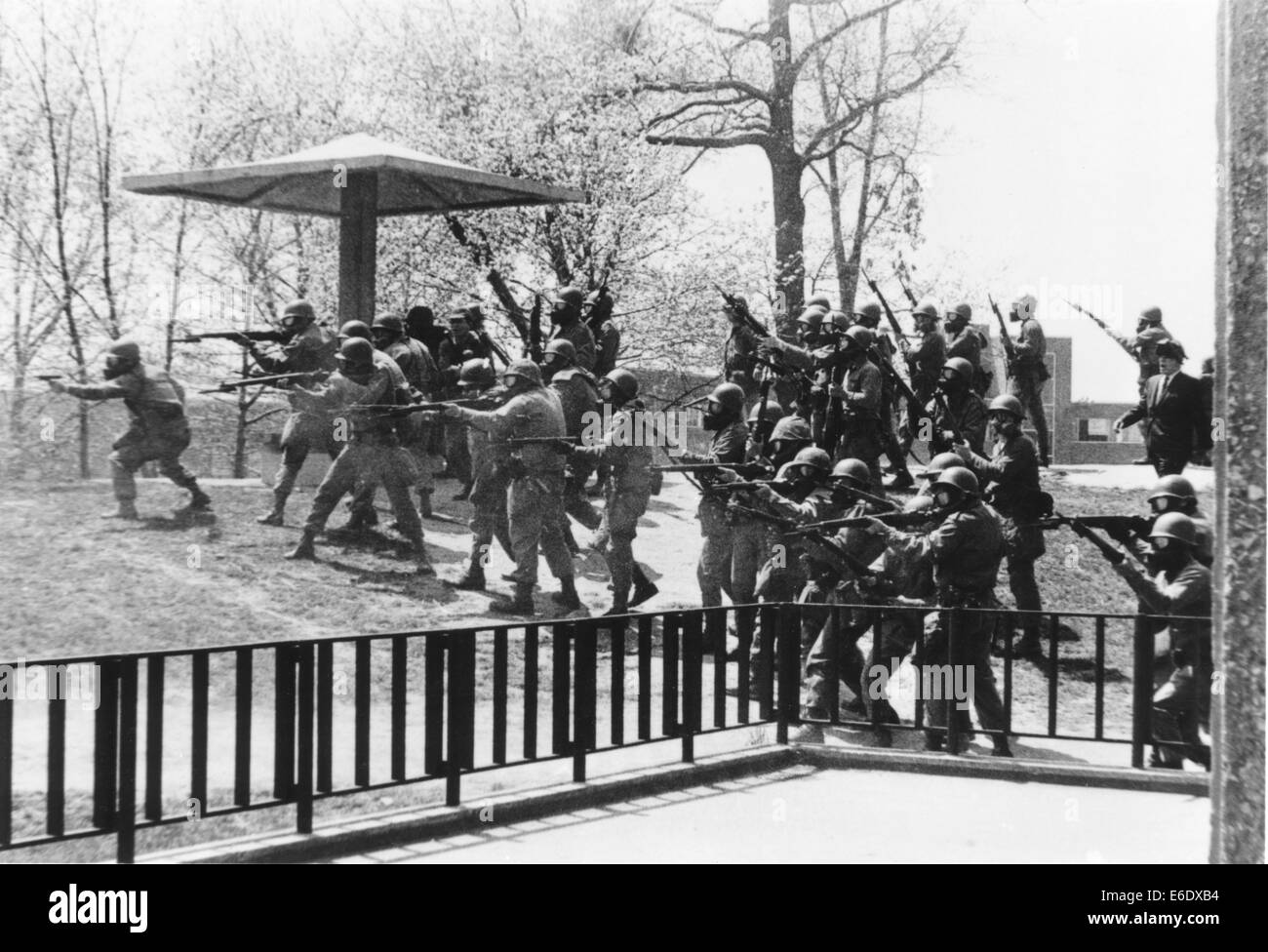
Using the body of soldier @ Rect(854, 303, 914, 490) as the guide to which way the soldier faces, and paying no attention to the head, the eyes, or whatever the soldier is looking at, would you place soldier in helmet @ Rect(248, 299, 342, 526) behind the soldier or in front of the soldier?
in front

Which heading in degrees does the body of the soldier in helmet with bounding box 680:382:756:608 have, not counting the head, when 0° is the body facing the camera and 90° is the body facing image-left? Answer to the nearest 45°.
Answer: approximately 90°

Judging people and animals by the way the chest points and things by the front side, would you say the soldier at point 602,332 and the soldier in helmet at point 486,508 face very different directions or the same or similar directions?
same or similar directions

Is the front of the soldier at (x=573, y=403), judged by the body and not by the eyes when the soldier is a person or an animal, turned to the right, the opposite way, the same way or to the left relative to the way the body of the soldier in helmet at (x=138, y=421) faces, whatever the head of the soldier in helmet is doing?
the same way

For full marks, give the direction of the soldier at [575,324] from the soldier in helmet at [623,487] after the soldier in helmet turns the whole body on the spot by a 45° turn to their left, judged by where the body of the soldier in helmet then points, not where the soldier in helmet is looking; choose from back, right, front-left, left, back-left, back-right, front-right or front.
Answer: back-right

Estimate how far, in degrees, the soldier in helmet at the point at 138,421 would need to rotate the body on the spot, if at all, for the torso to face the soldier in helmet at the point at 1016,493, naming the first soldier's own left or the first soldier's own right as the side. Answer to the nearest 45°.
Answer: approximately 135° to the first soldier's own left

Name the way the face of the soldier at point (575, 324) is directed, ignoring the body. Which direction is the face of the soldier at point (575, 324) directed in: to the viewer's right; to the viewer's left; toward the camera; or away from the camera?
to the viewer's left

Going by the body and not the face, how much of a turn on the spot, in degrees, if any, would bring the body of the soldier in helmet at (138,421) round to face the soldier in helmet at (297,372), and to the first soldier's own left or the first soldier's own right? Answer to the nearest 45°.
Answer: approximately 180°

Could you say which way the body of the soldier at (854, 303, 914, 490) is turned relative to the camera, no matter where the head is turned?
to the viewer's left

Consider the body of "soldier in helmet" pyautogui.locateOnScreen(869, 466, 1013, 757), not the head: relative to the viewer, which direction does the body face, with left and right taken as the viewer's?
facing to the left of the viewer

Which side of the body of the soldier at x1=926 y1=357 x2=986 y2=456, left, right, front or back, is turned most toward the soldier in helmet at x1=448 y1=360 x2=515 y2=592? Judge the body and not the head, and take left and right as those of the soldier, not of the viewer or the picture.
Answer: front

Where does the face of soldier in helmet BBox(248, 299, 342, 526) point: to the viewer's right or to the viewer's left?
to the viewer's left

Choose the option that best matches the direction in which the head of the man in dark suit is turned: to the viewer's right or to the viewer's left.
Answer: to the viewer's left

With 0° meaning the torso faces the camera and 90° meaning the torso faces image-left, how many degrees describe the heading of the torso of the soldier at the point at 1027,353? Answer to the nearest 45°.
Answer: approximately 90°

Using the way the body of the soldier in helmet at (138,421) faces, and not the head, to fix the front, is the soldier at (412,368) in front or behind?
behind

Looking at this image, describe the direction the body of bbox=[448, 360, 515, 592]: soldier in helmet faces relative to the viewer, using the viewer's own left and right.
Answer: facing to the left of the viewer

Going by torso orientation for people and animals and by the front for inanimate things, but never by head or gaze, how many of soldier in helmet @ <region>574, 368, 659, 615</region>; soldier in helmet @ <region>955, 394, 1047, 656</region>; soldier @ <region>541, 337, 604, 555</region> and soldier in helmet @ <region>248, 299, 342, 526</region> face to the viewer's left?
4

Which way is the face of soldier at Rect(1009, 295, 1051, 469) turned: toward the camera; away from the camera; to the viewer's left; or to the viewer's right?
to the viewer's left

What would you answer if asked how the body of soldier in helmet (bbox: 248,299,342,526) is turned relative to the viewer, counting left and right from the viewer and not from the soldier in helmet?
facing to the left of the viewer

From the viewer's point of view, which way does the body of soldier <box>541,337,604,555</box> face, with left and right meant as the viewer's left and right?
facing to the left of the viewer

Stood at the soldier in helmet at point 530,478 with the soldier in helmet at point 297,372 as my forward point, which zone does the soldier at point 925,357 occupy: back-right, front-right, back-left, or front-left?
back-right

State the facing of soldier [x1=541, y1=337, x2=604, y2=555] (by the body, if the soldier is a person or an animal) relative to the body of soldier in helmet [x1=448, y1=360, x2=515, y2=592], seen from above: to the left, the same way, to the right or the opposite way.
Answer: the same way
